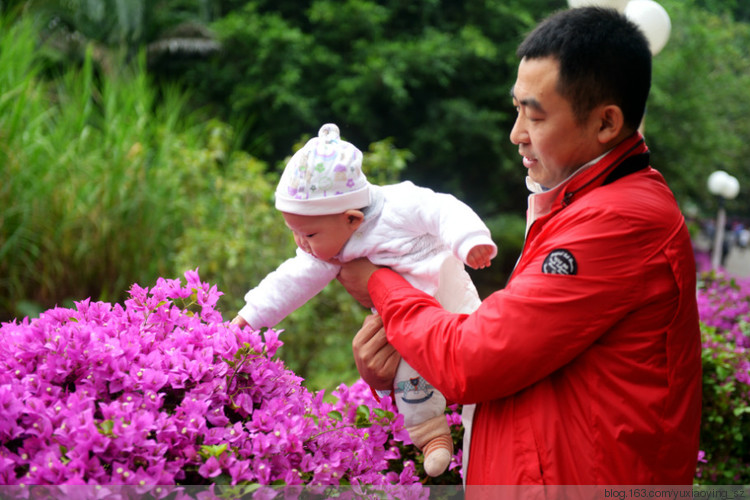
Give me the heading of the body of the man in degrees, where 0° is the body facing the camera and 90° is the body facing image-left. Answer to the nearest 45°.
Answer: approximately 90°

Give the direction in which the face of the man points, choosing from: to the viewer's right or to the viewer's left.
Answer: to the viewer's left
